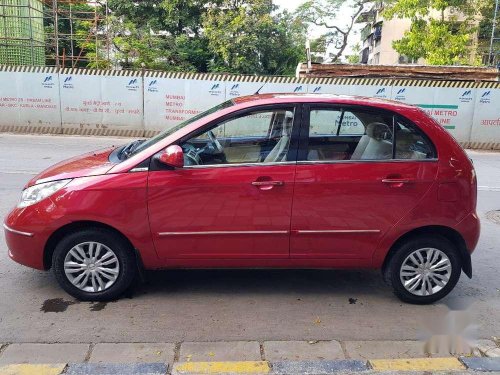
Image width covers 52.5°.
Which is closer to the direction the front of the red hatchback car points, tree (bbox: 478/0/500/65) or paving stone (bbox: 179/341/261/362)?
the paving stone

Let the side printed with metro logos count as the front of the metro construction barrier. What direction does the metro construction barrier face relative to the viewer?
toward the camera

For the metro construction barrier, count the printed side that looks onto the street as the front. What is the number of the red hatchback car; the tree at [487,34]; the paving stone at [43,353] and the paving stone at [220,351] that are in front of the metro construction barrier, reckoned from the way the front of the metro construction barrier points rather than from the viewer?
3

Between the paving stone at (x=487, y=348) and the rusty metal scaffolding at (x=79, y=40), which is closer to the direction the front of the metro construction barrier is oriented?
the paving stone

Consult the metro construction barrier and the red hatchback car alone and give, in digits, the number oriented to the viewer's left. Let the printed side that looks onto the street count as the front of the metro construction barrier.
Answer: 1

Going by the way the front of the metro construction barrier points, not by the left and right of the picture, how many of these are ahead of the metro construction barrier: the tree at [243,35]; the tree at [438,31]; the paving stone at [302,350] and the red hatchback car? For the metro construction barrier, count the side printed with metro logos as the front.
2

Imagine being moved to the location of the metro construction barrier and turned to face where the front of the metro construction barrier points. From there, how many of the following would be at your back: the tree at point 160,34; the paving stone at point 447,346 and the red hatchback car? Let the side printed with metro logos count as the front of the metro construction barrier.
1

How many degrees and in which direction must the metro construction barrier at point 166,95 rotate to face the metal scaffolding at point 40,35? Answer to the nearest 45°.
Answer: approximately 135° to its right

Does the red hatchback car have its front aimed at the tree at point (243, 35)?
no

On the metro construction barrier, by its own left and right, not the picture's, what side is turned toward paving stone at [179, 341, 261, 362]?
front

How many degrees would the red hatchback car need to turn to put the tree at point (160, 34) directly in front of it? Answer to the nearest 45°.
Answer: approximately 90° to its right

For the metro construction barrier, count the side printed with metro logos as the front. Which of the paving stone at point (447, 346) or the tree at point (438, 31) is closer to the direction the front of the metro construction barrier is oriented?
the paving stone

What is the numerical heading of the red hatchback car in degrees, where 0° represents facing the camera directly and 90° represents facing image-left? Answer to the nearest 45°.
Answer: approximately 90°

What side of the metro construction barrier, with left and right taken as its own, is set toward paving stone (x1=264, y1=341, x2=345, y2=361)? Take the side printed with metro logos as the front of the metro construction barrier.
front

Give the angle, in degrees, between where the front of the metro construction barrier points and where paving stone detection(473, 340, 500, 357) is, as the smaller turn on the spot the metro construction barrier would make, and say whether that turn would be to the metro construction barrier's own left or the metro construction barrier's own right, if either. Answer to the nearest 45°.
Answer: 0° — it already faces it

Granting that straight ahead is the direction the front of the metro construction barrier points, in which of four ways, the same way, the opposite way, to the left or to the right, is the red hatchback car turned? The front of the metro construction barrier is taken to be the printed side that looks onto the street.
to the right

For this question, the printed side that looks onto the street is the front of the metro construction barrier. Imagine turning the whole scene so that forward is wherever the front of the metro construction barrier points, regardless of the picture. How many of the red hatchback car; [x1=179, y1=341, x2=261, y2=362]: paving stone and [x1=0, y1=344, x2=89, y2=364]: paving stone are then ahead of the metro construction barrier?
3
